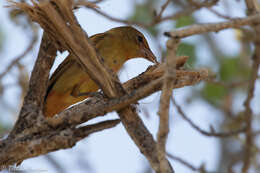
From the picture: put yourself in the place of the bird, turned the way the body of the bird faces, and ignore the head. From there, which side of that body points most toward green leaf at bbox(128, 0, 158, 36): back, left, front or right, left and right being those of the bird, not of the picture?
left

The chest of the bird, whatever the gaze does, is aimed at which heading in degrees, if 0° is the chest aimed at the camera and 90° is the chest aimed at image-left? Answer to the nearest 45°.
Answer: approximately 270°

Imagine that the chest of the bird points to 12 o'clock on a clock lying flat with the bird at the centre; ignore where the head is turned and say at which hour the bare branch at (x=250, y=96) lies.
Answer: The bare branch is roughly at 12 o'clock from the bird.
